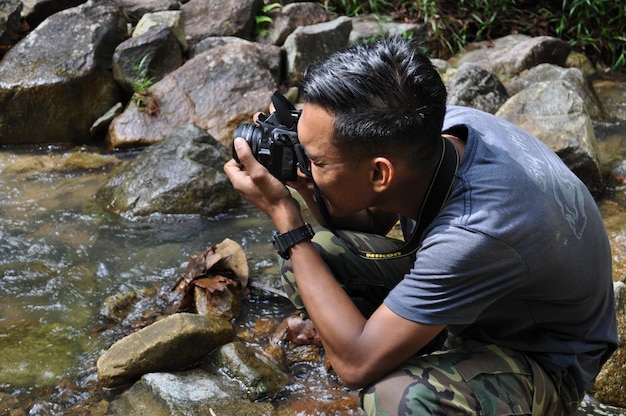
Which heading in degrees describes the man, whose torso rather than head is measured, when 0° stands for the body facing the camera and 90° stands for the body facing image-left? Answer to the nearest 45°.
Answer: approximately 90°

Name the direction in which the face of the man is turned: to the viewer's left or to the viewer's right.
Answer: to the viewer's left
